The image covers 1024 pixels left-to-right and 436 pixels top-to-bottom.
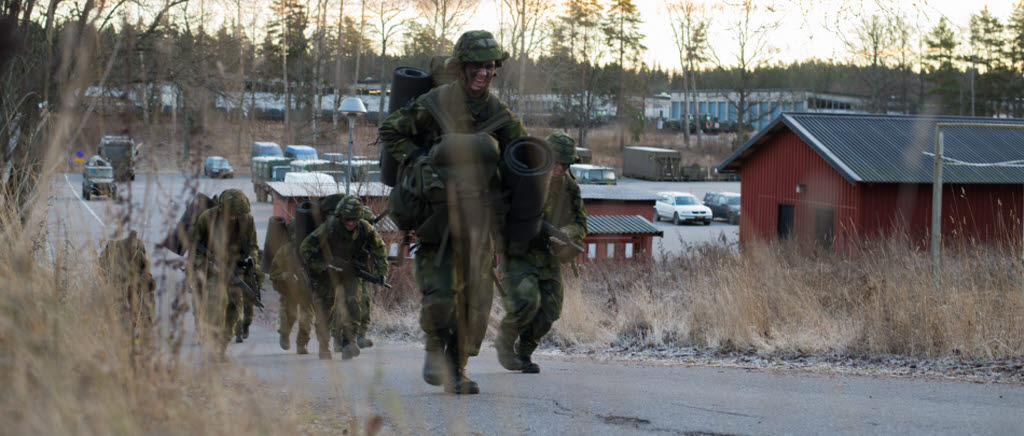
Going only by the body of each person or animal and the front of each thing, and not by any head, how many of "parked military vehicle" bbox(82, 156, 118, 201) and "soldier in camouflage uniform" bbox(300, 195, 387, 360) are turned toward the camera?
2

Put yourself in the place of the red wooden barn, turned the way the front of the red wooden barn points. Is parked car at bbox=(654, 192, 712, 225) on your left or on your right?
on your right

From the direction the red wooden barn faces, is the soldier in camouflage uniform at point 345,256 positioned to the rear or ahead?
ahead

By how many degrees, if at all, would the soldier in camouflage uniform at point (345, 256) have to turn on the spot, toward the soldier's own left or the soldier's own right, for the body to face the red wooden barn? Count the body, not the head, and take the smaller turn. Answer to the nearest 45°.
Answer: approximately 135° to the soldier's own left
